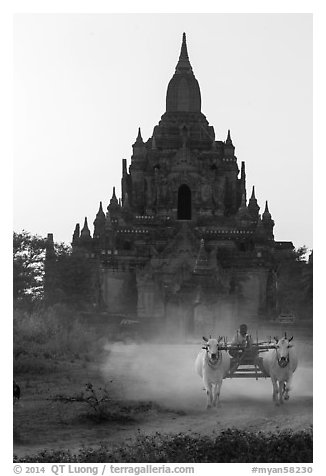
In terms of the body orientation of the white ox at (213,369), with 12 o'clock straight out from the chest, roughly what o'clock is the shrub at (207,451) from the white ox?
The shrub is roughly at 12 o'clock from the white ox.

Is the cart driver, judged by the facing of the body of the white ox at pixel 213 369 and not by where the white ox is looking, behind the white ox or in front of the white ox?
behind

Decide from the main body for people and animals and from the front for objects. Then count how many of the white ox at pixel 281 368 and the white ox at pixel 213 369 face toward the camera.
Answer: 2

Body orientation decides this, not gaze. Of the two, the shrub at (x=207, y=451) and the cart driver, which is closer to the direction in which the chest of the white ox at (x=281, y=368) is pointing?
the shrub

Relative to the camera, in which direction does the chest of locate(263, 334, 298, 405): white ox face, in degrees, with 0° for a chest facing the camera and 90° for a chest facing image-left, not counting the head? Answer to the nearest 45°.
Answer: approximately 0°

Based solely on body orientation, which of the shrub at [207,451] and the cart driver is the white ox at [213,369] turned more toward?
the shrub

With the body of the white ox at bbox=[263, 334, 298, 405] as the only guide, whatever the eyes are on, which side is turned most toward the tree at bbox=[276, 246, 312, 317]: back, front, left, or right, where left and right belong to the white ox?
back

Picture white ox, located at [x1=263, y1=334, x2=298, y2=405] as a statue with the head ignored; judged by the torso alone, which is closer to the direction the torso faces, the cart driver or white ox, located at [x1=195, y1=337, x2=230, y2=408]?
the white ox

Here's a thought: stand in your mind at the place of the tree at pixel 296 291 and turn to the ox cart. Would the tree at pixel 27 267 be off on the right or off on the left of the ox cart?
right

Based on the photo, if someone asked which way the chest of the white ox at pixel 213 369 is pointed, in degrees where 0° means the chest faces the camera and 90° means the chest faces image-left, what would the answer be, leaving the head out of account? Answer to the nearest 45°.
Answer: approximately 0°

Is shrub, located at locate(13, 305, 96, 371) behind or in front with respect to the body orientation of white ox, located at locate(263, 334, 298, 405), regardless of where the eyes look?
behind
